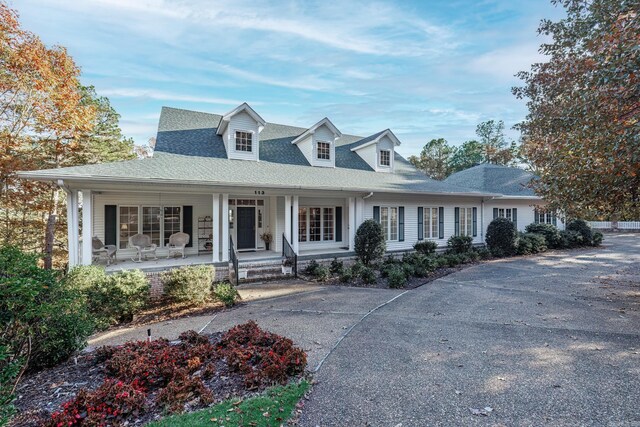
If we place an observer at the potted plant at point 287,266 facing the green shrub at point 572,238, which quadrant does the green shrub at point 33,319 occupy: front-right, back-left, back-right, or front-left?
back-right

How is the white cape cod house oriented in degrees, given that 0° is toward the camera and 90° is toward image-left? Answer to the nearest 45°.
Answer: approximately 315°

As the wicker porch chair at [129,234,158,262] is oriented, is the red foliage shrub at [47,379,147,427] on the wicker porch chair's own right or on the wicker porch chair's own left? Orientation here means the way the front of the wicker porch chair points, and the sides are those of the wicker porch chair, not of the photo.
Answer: on the wicker porch chair's own right

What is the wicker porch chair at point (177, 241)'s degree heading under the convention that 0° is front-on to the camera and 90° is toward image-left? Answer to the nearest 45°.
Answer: approximately 45°

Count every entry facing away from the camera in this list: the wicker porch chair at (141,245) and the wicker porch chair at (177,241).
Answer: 0

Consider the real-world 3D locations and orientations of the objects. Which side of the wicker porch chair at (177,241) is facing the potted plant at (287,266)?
left

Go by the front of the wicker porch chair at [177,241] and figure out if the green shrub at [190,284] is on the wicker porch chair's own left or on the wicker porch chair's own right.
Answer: on the wicker porch chair's own left

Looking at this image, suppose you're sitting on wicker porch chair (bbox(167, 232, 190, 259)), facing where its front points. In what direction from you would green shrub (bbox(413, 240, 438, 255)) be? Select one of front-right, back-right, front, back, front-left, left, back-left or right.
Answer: back-left

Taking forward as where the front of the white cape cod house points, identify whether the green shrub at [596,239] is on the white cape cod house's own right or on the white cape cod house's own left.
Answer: on the white cape cod house's own left

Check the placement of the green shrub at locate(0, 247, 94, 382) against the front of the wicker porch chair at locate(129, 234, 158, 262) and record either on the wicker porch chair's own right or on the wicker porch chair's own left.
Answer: on the wicker porch chair's own right

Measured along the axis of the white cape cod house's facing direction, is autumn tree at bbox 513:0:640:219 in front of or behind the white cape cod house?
in front

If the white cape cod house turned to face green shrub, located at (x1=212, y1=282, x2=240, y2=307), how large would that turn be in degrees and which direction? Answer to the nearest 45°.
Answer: approximately 45° to its right
